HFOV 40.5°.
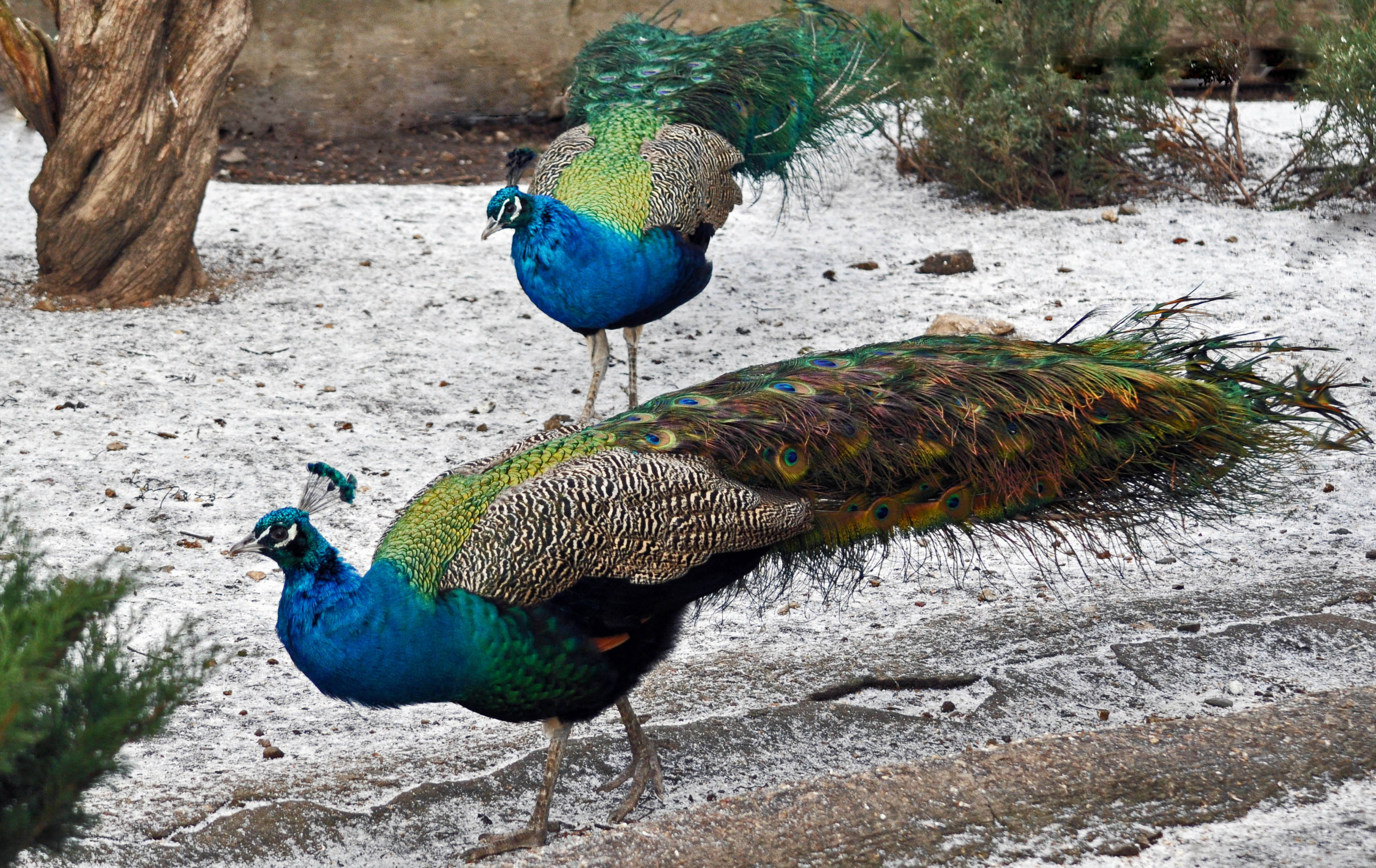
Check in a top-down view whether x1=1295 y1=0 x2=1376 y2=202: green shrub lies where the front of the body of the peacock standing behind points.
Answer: no

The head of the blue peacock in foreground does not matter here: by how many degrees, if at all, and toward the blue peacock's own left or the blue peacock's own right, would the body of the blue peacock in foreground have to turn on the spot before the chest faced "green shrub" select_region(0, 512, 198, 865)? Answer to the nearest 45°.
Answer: approximately 45° to the blue peacock's own left

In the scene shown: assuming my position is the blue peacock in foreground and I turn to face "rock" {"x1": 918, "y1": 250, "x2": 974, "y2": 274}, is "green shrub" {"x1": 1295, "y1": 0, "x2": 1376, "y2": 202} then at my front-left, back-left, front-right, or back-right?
front-right

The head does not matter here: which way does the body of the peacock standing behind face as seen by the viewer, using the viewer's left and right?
facing the viewer and to the left of the viewer

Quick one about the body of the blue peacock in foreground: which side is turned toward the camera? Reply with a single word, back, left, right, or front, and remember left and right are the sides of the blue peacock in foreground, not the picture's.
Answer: left

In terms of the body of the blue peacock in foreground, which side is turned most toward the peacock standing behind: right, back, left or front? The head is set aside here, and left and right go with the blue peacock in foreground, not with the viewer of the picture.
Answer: right

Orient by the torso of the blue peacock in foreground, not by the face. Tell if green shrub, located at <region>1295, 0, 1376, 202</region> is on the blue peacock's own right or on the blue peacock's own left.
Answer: on the blue peacock's own right

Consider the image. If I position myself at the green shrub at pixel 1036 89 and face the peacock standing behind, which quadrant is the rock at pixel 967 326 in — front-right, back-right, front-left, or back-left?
front-left

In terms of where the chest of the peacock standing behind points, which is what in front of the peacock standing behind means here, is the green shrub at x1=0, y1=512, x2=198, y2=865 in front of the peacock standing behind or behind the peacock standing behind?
in front

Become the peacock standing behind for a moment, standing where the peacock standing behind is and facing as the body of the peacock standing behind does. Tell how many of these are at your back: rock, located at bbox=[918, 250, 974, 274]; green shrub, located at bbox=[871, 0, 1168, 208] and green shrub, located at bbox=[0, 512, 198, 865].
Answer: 2

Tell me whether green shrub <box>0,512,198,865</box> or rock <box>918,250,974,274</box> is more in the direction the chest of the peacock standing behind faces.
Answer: the green shrub

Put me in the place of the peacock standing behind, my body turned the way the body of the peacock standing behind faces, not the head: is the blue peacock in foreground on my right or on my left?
on my left

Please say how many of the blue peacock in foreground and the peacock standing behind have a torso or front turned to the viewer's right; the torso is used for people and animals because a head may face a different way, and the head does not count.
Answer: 0

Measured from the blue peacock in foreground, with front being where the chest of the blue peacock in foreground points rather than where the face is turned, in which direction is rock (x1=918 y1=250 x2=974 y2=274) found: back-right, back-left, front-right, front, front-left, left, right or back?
right
